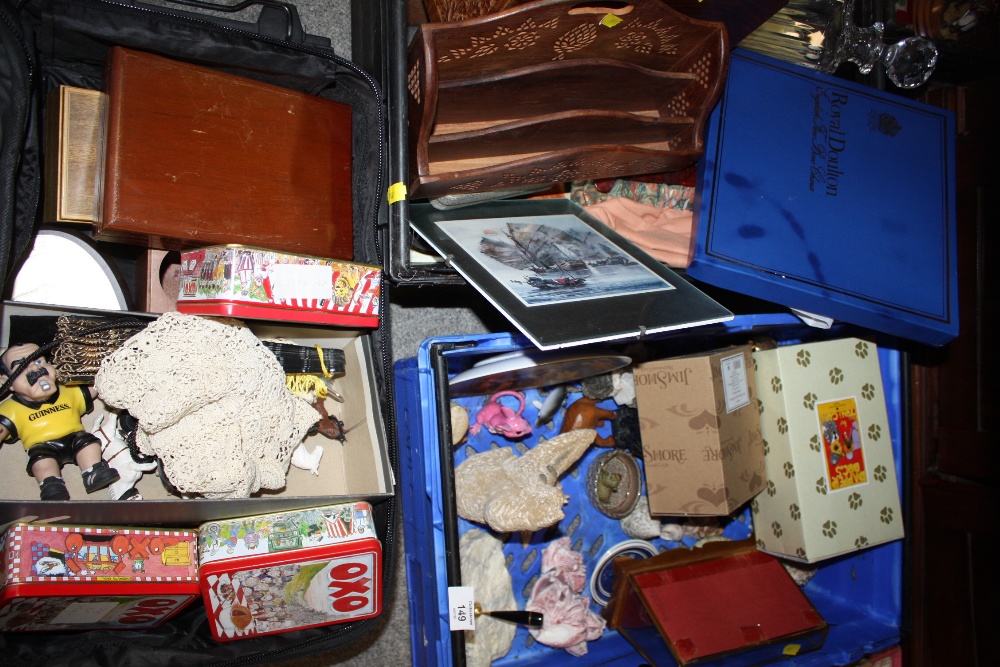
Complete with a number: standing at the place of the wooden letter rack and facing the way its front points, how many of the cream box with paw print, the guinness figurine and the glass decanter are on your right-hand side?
1

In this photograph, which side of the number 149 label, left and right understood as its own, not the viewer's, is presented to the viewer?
front

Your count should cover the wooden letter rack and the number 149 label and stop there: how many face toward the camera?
2

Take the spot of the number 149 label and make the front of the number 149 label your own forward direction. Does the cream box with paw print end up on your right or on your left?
on your left

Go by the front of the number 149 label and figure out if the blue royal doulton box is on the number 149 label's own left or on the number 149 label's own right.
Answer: on the number 149 label's own left
